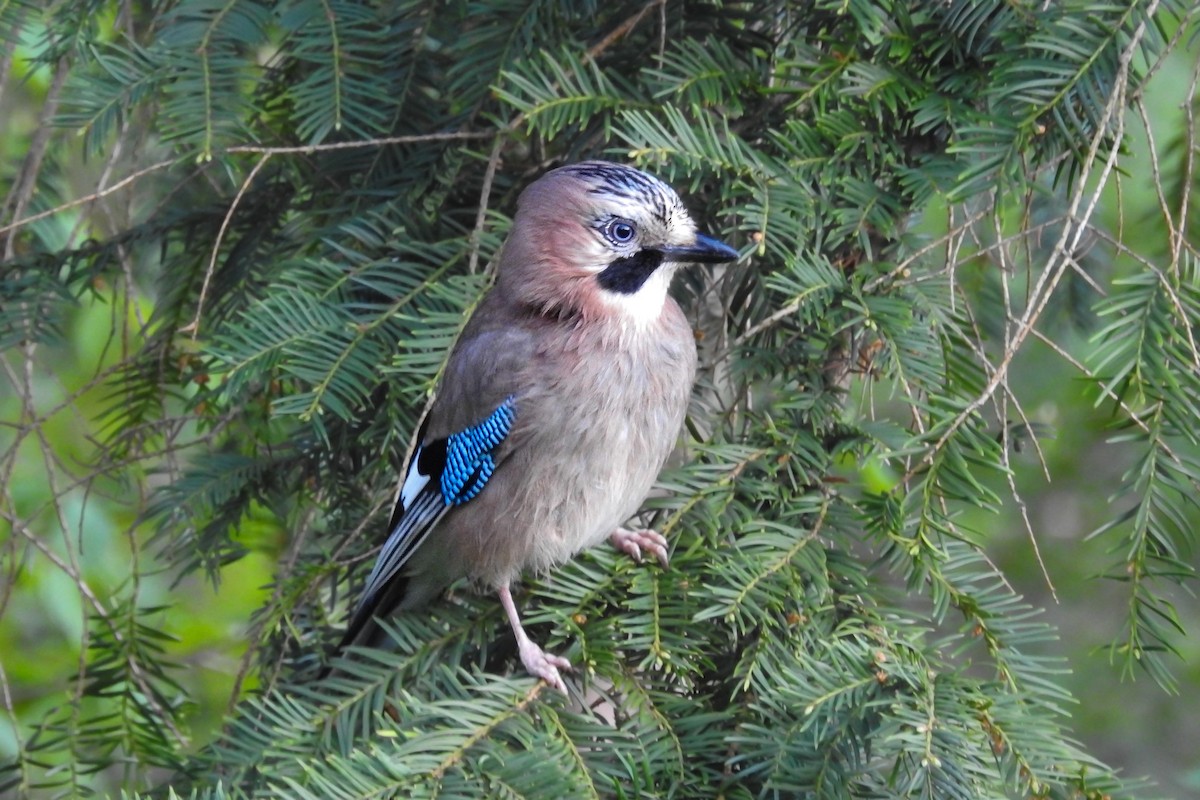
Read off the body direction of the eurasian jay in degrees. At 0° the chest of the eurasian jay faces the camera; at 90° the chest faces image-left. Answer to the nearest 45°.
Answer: approximately 315°
